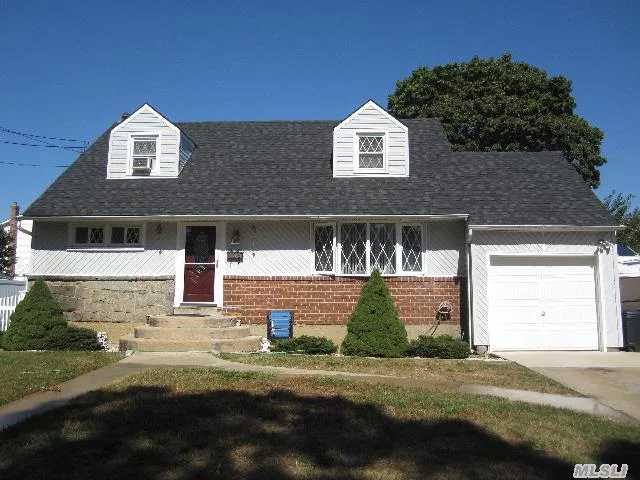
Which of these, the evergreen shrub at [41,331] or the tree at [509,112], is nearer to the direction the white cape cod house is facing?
the evergreen shrub

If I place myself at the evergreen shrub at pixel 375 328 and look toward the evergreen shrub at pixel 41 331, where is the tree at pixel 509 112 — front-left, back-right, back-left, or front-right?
back-right

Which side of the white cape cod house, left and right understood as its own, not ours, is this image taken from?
front

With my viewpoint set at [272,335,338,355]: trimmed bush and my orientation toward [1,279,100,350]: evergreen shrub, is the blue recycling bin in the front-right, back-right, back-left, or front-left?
front-right

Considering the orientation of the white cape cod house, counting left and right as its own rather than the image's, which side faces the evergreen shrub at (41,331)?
right
